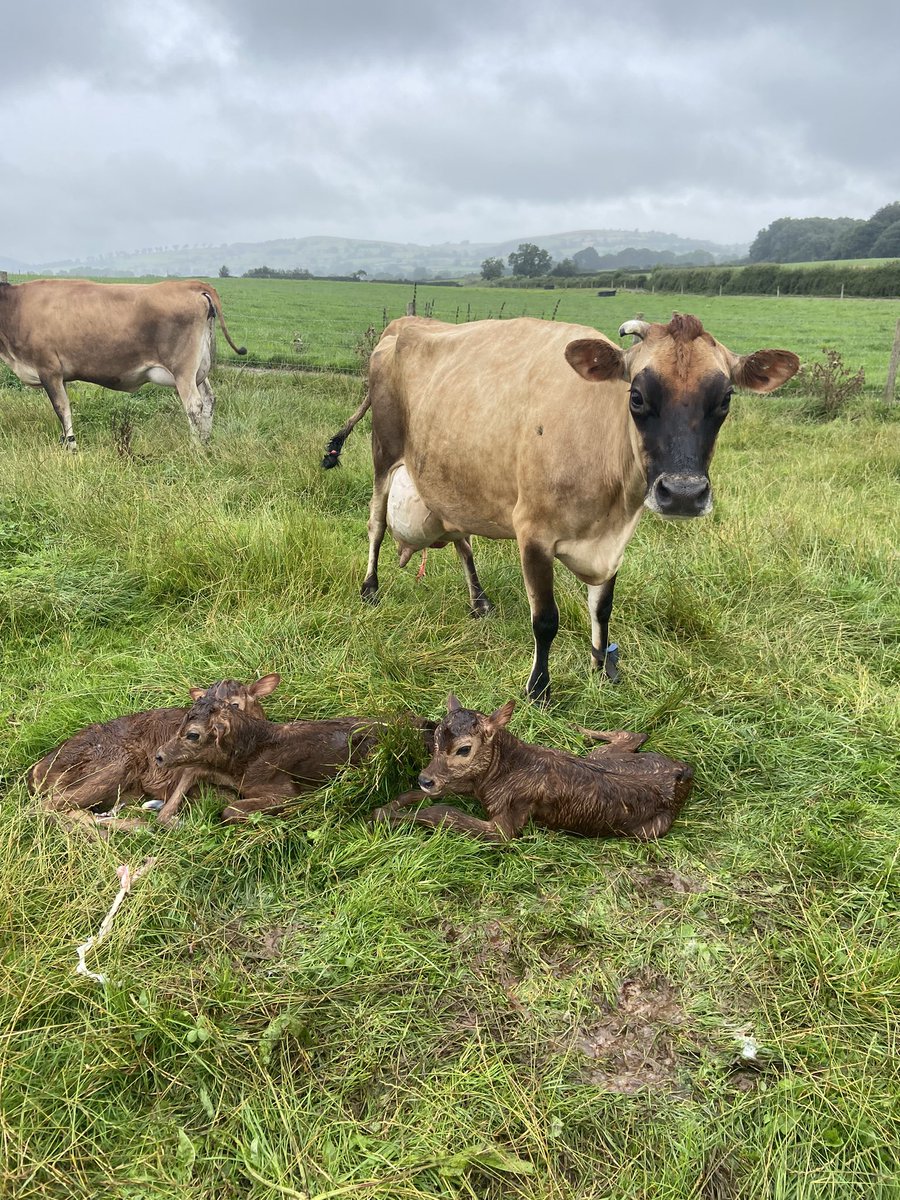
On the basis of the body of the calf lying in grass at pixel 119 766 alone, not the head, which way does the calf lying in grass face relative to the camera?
to the viewer's right

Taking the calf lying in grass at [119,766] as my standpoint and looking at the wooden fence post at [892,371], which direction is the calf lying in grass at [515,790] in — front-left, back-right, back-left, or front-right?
front-right

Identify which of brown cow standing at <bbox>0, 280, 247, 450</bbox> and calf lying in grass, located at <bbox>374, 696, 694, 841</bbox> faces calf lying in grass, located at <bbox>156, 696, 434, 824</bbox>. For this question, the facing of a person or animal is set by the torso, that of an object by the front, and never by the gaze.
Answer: calf lying in grass, located at <bbox>374, 696, 694, 841</bbox>

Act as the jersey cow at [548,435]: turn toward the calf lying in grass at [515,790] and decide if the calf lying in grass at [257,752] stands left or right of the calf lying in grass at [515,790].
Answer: right

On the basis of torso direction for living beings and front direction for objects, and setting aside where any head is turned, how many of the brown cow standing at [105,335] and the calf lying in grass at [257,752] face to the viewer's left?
2

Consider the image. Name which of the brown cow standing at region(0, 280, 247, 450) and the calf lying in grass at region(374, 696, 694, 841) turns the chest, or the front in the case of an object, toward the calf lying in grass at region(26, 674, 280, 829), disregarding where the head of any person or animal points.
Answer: the calf lying in grass at region(374, 696, 694, 841)

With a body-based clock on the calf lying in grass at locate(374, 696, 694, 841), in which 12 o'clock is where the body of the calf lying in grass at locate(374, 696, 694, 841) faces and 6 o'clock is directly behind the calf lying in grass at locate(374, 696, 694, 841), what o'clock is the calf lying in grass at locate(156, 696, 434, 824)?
the calf lying in grass at locate(156, 696, 434, 824) is roughly at 12 o'clock from the calf lying in grass at locate(374, 696, 694, 841).

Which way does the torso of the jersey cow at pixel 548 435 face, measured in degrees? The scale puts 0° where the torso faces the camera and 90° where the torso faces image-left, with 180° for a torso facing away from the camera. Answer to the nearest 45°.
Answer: approximately 315°

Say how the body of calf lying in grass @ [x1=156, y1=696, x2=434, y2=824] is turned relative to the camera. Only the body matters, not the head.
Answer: to the viewer's left

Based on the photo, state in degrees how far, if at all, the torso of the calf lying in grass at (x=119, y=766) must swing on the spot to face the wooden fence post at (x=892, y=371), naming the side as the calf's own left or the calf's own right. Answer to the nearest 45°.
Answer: approximately 45° to the calf's own left

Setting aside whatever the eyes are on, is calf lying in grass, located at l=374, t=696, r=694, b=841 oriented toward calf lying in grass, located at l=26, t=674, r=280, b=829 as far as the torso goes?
yes

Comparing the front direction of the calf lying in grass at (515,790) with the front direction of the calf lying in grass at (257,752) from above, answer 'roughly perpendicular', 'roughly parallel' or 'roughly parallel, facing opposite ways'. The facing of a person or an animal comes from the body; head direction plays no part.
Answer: roughly parallel

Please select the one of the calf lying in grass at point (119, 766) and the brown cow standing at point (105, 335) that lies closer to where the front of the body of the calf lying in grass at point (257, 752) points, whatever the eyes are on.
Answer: the calf lying in grass

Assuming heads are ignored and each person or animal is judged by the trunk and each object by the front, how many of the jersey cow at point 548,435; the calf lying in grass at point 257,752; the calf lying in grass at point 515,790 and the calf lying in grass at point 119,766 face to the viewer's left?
2

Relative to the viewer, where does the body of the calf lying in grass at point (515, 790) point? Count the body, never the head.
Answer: to the viewer's left

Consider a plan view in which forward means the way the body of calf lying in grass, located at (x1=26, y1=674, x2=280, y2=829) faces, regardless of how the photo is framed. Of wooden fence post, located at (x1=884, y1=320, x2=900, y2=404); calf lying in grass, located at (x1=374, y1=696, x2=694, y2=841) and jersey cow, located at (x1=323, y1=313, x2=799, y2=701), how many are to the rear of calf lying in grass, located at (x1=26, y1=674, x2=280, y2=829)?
0

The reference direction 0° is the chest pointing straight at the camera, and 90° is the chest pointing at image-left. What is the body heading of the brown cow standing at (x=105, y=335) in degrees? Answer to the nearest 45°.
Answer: approximately 90°

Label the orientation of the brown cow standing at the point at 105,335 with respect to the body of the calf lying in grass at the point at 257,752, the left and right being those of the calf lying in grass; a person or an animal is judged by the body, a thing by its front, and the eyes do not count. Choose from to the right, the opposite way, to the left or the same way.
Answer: the same way

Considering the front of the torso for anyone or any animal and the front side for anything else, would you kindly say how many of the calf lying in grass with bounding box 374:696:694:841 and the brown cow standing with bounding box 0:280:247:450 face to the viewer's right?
0

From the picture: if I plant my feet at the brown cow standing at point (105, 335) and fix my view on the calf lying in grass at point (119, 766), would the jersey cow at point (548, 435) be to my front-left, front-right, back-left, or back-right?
front-left

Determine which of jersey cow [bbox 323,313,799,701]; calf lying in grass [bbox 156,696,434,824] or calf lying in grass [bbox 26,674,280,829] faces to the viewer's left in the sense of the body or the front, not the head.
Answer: calf lying in grass [bbox 156,696,434,824]

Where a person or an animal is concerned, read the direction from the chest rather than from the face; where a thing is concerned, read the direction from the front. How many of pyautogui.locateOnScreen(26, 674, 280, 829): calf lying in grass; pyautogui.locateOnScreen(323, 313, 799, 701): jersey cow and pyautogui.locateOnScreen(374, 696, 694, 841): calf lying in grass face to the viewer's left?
1

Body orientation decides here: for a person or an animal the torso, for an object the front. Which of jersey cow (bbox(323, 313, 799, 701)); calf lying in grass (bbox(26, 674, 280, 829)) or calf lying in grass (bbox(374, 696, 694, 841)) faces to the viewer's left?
calf lying in grass (bbox(374, 696, 694, 841))
